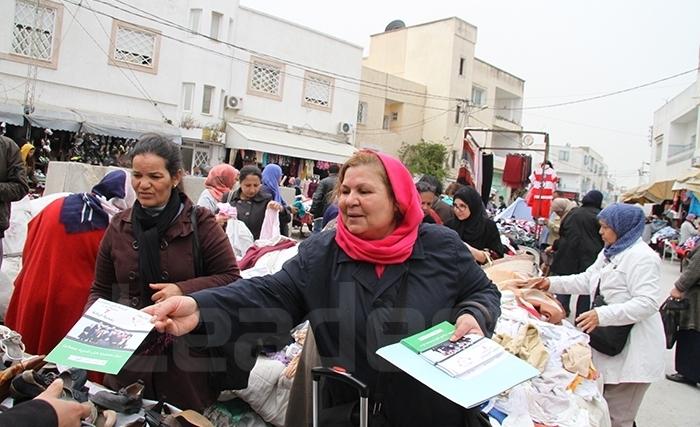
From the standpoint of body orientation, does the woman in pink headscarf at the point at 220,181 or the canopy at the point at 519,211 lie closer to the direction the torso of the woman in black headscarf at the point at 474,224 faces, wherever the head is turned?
the woman in pink headscarf

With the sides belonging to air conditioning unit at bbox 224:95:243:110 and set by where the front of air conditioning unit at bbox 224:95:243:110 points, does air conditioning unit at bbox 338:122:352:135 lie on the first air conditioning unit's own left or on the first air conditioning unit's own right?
on the first air conditioning unit's own left

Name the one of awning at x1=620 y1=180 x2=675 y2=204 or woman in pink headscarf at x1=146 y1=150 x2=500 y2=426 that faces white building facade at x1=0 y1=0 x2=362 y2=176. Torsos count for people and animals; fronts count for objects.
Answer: the awning

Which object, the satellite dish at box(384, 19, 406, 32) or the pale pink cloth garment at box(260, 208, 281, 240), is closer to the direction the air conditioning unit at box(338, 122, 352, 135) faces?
the pale pink cloth garment

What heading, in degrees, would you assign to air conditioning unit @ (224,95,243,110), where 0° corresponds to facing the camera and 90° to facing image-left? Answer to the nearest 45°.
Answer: approximately 315°

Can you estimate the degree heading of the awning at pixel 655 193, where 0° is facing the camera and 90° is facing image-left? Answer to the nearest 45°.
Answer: approximately 45°

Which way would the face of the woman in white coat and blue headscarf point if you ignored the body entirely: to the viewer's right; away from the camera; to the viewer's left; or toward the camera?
to the viewer's left

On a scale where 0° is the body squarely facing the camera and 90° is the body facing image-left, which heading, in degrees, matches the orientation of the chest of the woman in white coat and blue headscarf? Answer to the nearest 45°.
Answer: approximately 90°
